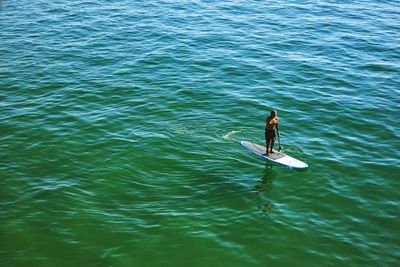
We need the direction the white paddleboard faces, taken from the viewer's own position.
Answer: facing the viewer and to the right of the viewer
